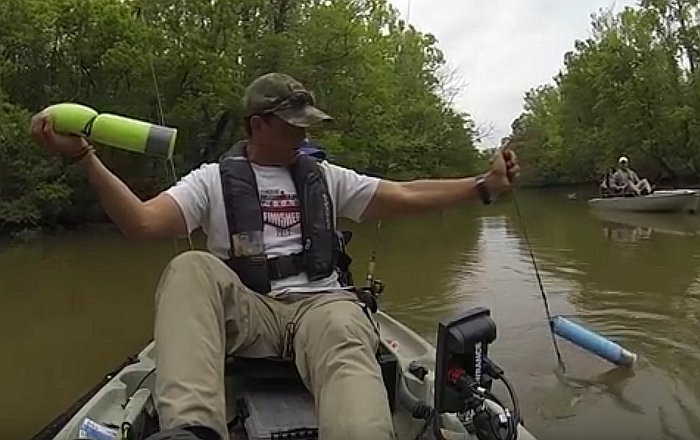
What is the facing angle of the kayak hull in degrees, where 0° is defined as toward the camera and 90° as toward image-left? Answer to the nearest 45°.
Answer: approximately 0°

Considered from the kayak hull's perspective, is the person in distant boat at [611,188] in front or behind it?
behind

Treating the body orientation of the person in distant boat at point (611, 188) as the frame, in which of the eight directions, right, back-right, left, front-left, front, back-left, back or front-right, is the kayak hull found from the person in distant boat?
right

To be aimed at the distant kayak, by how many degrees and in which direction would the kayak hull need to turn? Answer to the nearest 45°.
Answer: approximately 135° to its left

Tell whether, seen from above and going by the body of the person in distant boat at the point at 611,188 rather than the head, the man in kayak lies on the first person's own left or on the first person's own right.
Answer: on the first person's own right

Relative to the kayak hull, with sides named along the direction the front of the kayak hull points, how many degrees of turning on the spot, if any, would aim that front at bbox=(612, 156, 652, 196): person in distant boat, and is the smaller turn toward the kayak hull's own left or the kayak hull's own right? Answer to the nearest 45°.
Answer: approximately 135° to the kayak hull's own left

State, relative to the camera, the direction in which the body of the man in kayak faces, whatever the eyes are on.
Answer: toward the camera
